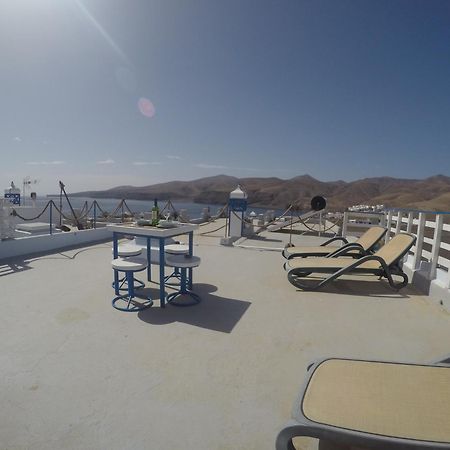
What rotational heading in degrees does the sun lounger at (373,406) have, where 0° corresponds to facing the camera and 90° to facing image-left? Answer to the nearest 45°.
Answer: approximately 90°

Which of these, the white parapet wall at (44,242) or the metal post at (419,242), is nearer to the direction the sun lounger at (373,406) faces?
the white parapet wall

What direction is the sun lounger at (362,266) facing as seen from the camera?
to the viewer's left

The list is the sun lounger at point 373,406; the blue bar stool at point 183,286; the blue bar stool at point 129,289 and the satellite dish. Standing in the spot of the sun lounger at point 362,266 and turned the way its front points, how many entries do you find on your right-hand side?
1

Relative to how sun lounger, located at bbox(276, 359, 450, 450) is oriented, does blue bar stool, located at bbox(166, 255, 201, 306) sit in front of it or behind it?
in front

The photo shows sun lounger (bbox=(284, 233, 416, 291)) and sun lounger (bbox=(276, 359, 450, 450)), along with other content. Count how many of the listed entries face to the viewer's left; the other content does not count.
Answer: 2

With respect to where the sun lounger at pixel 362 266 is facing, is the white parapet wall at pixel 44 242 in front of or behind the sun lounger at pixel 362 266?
in front

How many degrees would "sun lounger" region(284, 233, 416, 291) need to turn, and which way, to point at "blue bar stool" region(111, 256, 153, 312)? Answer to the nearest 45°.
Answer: approximately 45° to its left

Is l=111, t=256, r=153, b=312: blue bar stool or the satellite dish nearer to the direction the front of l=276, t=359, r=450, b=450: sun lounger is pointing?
the blue bar stool

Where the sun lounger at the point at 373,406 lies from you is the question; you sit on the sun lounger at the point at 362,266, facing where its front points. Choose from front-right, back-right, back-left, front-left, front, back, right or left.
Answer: left
